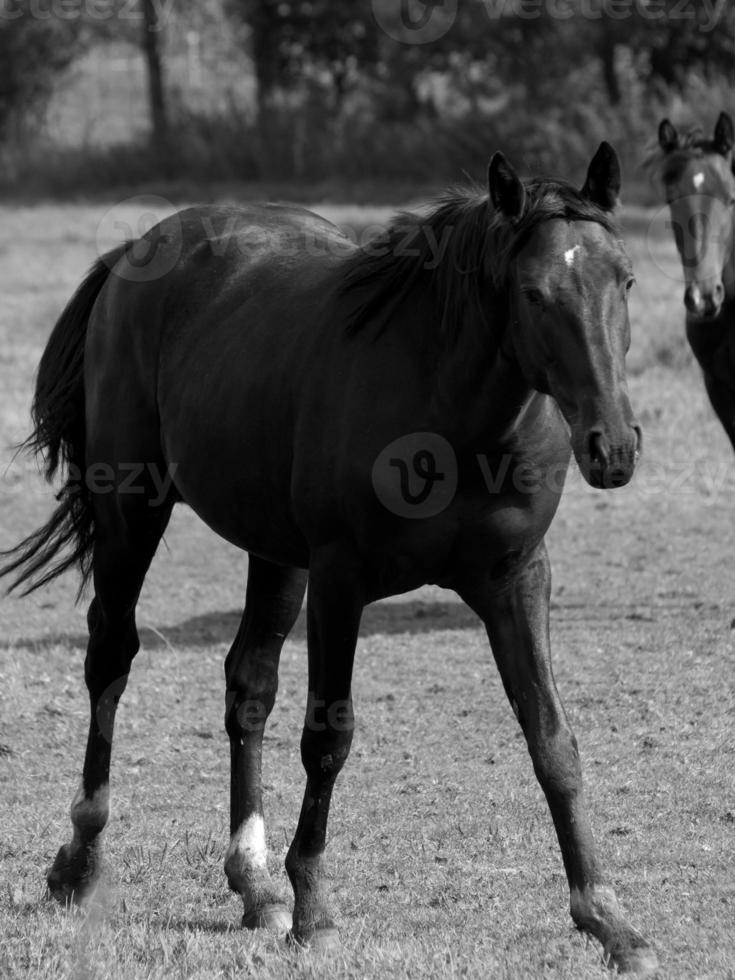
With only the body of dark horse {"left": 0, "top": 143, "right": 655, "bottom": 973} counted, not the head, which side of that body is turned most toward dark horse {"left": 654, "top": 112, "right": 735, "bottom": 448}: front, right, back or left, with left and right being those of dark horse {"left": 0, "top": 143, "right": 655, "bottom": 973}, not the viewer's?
left

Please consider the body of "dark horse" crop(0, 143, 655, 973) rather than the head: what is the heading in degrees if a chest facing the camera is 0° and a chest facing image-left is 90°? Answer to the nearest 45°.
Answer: approximately 315°
